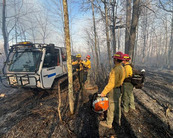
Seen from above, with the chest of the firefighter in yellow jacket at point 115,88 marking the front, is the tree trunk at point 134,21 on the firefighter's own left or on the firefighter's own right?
on the firefighter's own right
